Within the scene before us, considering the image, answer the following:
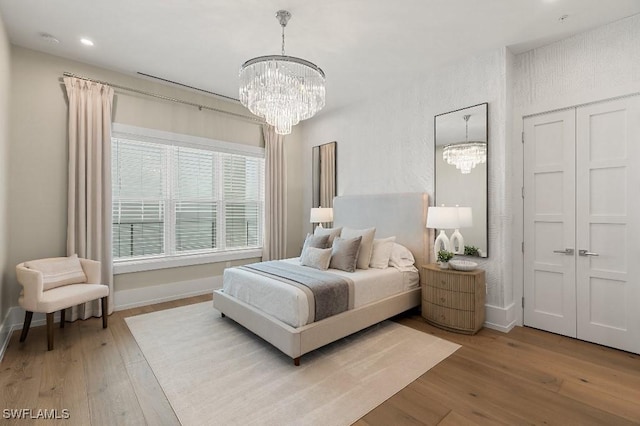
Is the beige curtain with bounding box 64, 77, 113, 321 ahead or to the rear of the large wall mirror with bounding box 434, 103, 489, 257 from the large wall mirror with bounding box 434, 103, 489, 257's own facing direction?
ahead

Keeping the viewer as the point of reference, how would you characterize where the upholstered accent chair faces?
facing the viewer and to the right of the viewer

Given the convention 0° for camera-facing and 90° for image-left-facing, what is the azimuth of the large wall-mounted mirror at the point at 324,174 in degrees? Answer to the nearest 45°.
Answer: approximately 45°

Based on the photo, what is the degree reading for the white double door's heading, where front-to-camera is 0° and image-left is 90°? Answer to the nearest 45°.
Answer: approximately 45°

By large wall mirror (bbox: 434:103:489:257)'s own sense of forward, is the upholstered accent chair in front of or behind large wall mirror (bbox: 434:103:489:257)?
in front

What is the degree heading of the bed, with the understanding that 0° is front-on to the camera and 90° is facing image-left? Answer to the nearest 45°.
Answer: approximately 45°

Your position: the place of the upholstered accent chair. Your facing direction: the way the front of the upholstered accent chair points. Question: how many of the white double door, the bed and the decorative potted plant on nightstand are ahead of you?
3
